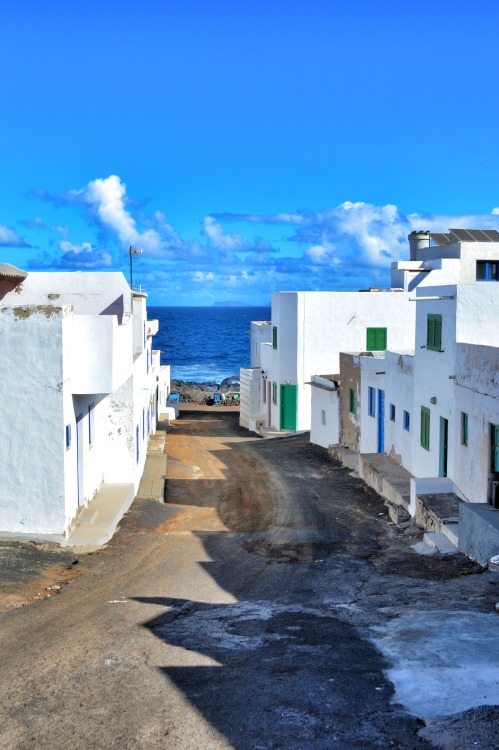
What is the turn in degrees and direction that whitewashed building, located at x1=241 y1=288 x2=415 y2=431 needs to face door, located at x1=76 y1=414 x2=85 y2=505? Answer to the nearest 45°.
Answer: approximately 45° to its left

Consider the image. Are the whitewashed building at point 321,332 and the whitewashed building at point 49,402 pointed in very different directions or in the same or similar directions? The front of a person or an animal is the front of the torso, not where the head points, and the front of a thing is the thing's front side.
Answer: very different directions

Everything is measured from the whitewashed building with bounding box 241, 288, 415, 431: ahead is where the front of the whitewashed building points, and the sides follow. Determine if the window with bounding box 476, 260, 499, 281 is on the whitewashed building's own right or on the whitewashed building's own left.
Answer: on the whitewashed building's own left

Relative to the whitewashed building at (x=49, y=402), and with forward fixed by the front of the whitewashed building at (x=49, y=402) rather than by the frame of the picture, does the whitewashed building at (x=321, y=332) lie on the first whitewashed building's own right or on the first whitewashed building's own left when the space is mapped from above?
on the first whitewashed building's own left

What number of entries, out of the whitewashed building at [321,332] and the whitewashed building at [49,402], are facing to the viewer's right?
1

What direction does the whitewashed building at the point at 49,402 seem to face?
to the viewer's right

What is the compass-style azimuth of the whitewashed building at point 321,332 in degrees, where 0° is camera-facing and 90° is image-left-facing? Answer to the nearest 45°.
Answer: approximately 45°

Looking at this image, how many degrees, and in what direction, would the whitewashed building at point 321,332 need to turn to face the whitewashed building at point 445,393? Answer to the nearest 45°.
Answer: approximately 45° to its left

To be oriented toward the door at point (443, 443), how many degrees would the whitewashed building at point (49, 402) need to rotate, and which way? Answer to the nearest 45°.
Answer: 0° — it already faces it
